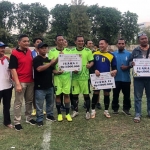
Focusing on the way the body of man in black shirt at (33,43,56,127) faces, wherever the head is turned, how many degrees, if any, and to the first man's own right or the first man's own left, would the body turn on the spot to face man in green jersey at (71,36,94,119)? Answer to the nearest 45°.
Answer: approximately 45° to the first man's own left

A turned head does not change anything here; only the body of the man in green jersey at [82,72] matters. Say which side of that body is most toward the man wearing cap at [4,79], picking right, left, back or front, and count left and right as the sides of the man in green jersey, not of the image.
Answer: right

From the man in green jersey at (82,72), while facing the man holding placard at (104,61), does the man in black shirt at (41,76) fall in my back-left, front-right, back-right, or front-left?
back-right

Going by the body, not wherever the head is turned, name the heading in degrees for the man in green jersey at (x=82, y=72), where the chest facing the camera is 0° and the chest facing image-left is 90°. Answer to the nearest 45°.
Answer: approximately 0°

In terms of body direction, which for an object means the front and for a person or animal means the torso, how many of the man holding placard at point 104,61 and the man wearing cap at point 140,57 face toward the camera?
2

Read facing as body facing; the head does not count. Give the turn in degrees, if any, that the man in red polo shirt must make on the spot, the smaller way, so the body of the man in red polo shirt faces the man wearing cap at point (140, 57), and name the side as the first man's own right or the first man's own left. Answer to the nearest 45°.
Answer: approximately 45° to the first man's own left

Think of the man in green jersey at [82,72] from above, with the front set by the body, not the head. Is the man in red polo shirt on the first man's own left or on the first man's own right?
on the first man's own right

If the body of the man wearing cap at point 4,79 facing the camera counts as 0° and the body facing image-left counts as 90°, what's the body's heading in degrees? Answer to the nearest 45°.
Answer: approximately 315°

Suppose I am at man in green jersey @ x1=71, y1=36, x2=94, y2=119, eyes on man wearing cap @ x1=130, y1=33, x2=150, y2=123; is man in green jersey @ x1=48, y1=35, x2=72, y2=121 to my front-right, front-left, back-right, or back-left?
back-right

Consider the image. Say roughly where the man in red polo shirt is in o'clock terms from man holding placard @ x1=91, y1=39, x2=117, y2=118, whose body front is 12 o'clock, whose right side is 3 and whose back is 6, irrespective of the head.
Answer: The man in red polo shirt is roughly at 2 o'clock from the man holding placard.
